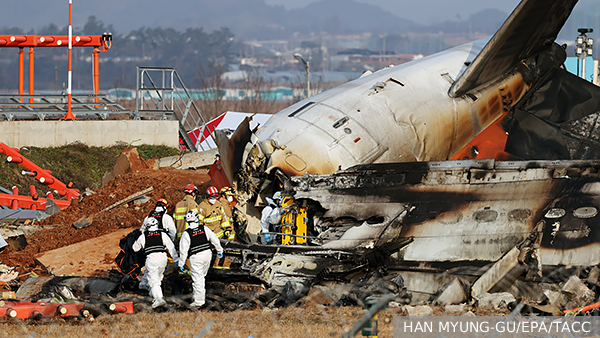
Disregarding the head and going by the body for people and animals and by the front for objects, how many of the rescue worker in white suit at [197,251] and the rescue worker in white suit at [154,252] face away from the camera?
2

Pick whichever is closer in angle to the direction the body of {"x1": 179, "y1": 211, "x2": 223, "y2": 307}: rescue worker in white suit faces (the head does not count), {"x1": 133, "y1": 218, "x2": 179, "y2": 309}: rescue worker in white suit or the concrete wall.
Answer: the concrete wall

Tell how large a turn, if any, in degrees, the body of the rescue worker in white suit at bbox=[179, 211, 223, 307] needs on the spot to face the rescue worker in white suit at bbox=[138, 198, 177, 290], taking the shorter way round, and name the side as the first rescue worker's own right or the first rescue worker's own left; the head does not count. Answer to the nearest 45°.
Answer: approximately 45° to the first rescue worker's own left

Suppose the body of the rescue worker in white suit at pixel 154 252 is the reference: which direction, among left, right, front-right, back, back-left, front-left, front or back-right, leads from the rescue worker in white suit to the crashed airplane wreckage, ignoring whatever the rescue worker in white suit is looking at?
right

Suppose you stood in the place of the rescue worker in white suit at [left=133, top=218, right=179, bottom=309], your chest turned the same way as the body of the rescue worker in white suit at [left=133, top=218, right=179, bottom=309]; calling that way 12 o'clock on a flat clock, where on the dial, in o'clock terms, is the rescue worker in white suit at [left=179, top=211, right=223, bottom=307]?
the rescue worker in white suit at [left=179, top=211, right=223, bottom=307] is roughly at 4 o'clock from the rescue worker in white suit at [left=133, top=218, right=179, bottom=309].

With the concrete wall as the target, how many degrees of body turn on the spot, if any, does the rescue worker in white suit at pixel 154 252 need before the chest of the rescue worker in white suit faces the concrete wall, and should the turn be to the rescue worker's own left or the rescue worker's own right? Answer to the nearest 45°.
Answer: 0° — they already face it

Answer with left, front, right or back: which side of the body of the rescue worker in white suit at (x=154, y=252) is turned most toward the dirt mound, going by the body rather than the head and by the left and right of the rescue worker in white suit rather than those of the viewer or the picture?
front

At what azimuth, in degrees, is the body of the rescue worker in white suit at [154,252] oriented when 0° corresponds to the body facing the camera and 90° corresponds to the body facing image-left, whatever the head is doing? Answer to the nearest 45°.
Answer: approximately 180°

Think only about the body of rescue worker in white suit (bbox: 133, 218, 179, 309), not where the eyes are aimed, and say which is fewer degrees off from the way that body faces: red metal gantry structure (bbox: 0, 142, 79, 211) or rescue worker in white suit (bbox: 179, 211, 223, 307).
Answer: the red metal gantry structure

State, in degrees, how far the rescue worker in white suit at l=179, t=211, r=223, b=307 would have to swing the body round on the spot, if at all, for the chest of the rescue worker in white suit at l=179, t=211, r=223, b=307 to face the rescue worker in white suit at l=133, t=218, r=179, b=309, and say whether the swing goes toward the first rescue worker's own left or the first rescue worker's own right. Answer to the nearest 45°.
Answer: approximately 90° to the first rescue worker's own left

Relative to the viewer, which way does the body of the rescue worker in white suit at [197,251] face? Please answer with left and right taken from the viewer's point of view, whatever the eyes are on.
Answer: facing away from the viewer

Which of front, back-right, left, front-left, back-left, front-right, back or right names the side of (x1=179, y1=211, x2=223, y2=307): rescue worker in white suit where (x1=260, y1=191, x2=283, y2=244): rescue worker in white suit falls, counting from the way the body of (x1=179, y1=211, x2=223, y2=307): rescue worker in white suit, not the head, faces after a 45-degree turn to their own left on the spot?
right

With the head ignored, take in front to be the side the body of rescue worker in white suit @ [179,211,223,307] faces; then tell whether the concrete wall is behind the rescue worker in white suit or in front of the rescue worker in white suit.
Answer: in front

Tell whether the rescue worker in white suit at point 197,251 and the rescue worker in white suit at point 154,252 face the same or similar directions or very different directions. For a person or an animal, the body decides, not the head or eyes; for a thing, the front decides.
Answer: same or similar directions

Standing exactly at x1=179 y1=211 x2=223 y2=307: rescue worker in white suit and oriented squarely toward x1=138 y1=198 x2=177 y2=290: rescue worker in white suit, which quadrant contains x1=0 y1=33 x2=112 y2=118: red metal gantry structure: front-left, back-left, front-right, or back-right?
front-right

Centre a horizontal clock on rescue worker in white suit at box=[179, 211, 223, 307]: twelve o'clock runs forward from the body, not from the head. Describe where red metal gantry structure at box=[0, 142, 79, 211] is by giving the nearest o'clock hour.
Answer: The red metal gantry structure is roughly at 11 o'clock from the rescue worker in white suit.

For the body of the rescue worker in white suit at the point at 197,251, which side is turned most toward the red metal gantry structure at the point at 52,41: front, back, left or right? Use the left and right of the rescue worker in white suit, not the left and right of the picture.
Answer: front
